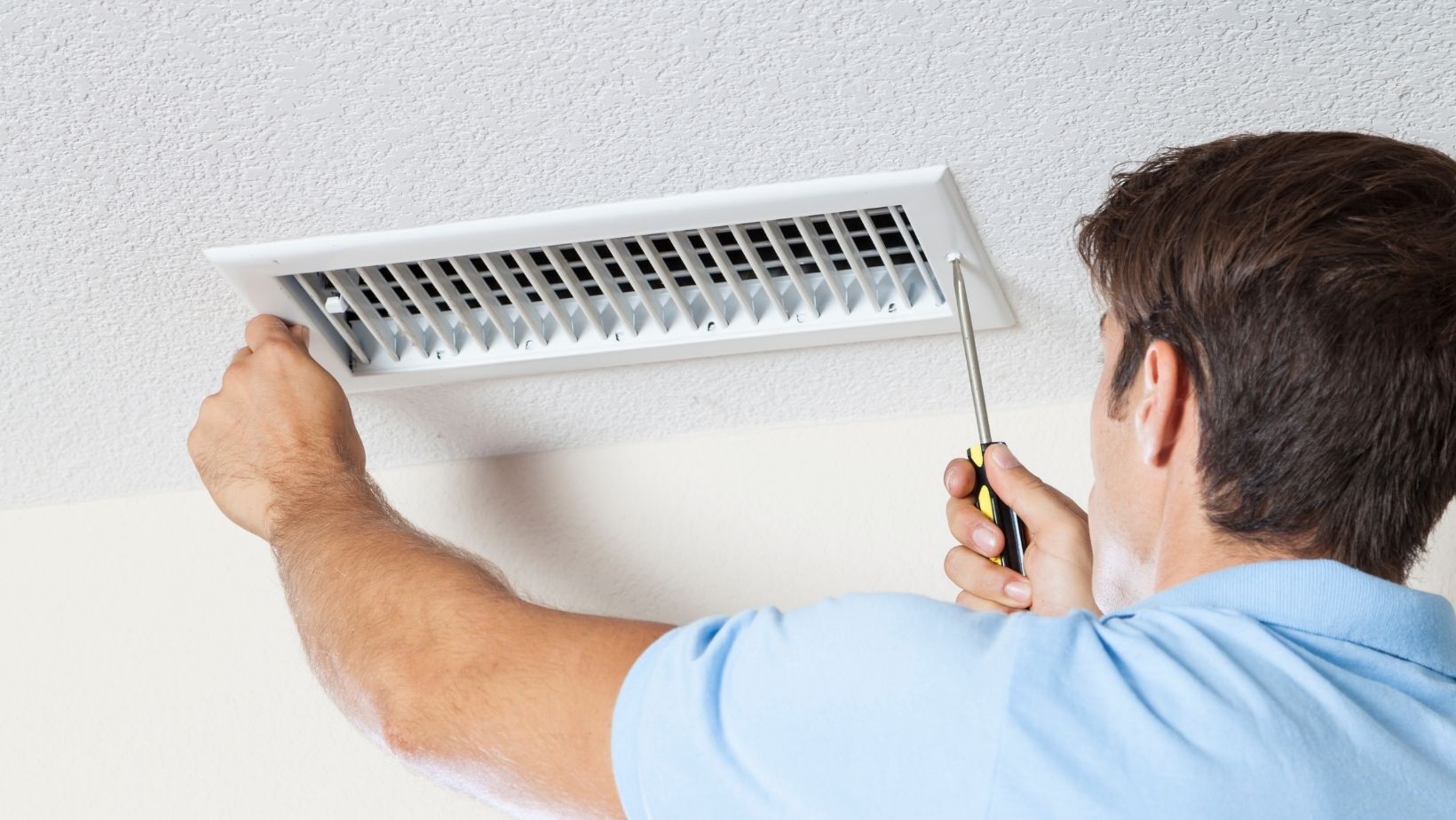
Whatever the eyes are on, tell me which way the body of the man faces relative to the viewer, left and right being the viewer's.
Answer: facing away from the viewer and to the left of the viewer

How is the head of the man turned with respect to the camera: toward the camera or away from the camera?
away from the camera
